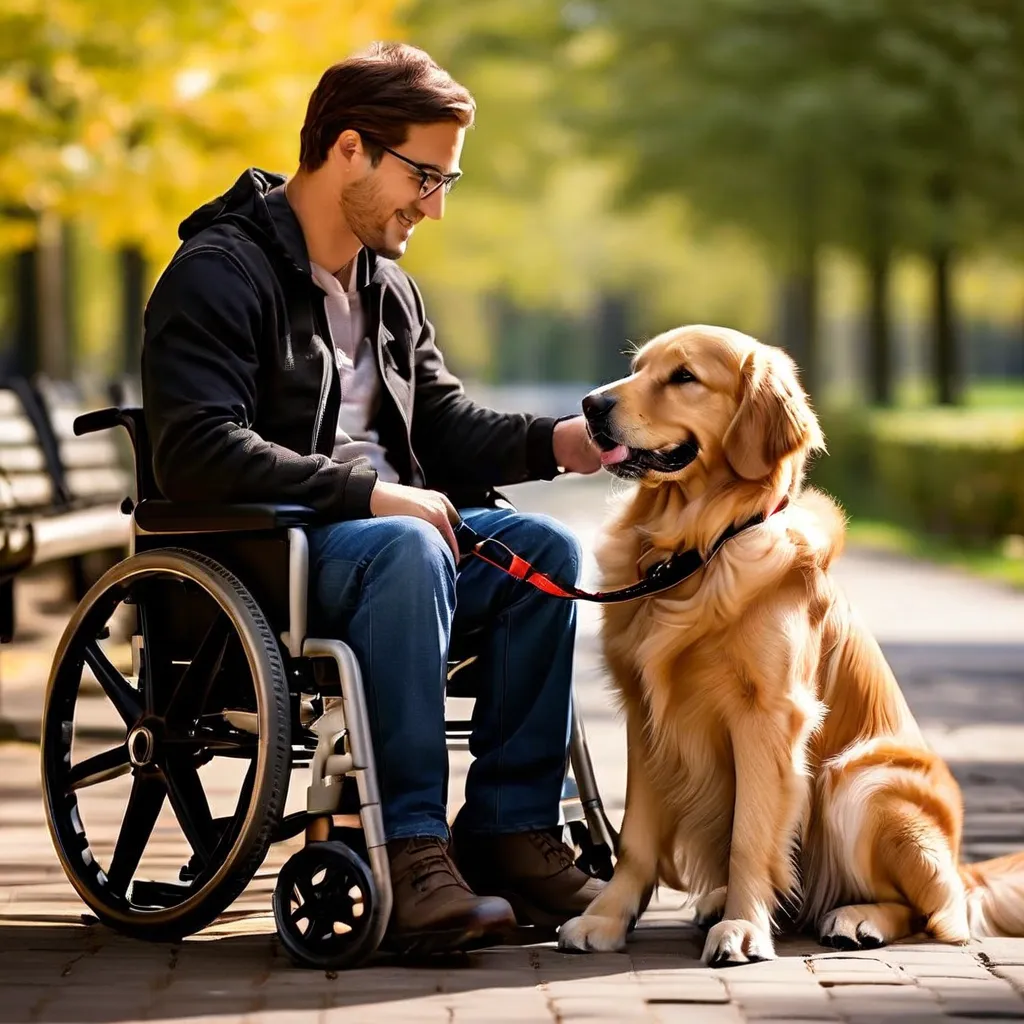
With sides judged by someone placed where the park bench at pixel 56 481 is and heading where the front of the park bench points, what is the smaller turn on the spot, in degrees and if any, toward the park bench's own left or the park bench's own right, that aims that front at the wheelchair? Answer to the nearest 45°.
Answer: approximately 45° to the park bench's own right

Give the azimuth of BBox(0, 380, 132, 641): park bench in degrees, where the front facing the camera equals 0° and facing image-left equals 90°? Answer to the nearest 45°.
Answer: approximately 315°

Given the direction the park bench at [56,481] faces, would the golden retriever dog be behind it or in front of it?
in front

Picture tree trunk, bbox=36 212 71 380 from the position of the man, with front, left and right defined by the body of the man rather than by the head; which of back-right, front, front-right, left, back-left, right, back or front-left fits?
back-left

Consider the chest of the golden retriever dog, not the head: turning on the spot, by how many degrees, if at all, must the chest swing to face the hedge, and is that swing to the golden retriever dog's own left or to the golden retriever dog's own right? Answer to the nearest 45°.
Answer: approximately 135° to the golden retriever dog's own right

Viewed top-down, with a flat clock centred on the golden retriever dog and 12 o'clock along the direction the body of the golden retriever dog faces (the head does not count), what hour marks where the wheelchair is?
The wheelchair is roughly at 1 o'clock from the golden retriever dog.

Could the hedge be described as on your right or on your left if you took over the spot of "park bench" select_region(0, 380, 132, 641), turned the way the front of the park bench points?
on your left

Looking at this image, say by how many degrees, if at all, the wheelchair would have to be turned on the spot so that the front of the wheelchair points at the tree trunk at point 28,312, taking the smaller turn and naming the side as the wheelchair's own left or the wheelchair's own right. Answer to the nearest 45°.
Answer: approximately 135° to the wheelchair's own left

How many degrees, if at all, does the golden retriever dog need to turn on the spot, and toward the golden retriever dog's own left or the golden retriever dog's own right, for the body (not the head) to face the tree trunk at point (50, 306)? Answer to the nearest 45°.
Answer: approximately 90° to the golden retriever dog's own right
